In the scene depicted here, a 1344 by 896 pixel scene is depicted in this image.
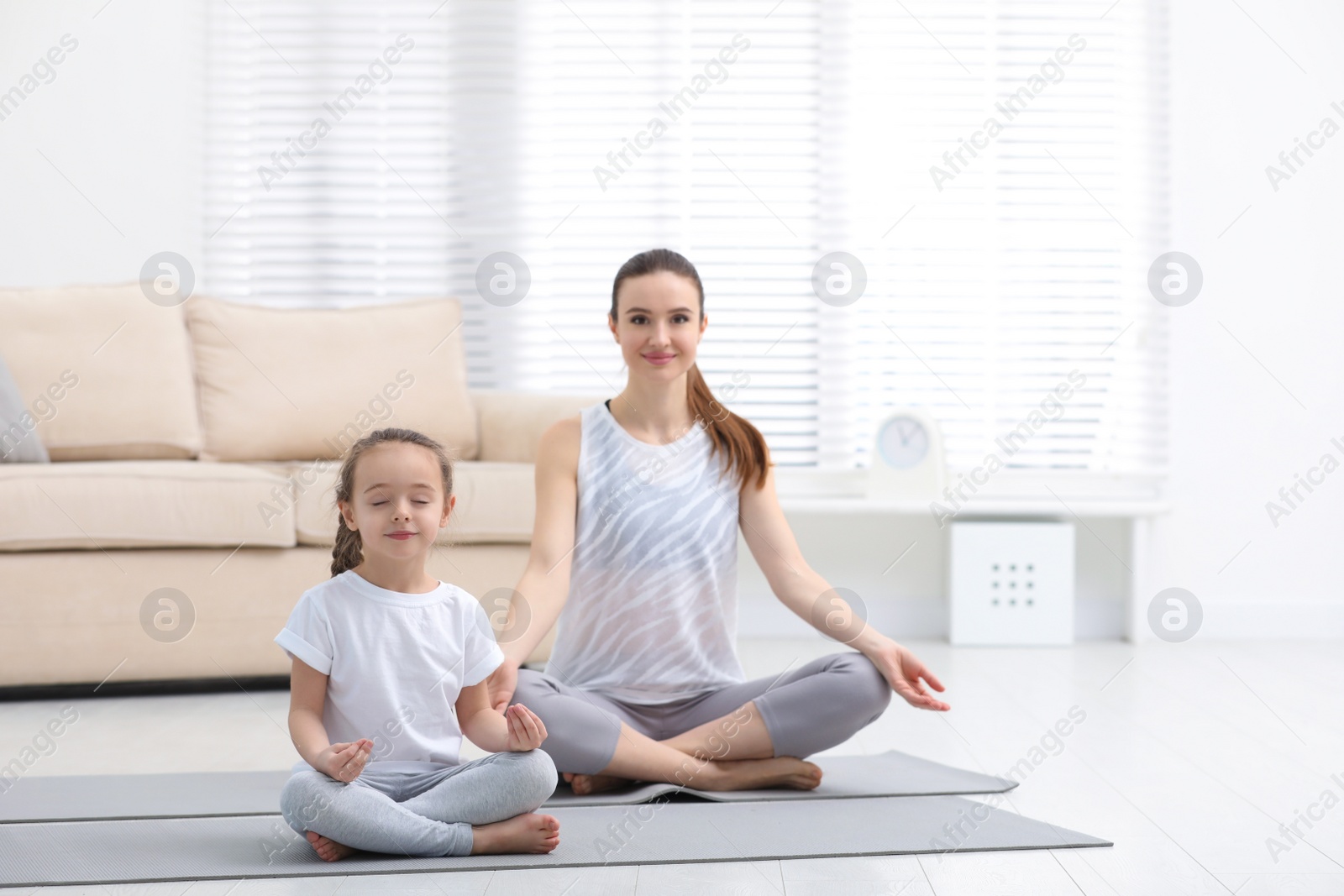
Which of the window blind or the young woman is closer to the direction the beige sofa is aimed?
the young woman

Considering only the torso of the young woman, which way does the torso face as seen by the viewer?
toward the camera

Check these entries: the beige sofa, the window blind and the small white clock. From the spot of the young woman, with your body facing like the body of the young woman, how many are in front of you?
0

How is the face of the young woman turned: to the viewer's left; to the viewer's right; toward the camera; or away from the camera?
toward the camera

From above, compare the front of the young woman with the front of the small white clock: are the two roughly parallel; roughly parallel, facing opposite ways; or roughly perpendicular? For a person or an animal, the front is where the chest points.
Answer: roughly parallel

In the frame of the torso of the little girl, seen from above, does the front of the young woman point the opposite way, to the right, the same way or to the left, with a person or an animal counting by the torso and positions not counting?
the same way

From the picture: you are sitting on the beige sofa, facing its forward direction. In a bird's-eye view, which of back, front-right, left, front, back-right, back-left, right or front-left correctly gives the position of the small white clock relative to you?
left

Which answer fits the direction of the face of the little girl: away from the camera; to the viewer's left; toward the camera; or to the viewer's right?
toward the camera

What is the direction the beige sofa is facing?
toward the camera

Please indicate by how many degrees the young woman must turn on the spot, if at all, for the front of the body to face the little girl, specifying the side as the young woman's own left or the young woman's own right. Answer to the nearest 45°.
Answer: approximately 45° to the young woman's own right

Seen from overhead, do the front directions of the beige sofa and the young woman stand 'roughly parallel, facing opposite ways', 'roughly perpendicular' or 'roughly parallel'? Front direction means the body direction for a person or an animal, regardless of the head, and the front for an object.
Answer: roughly parallel

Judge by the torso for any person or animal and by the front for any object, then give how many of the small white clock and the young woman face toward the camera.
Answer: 2

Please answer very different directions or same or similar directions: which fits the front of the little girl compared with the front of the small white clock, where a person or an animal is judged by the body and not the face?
same or similar directions

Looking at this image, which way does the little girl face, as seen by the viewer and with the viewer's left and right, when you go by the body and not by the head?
facing the viewer

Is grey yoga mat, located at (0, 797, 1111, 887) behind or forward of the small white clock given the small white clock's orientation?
forward

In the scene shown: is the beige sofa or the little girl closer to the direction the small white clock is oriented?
the little girl

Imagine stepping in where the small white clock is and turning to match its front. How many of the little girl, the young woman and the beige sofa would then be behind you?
0
